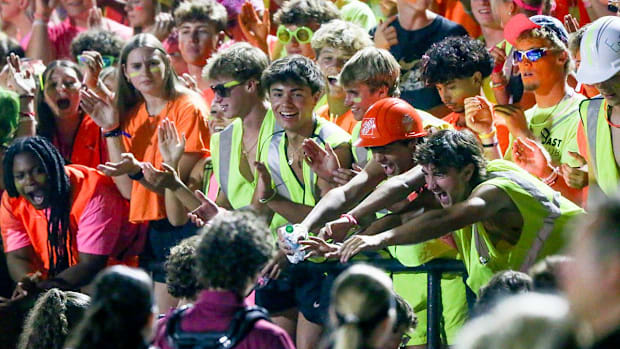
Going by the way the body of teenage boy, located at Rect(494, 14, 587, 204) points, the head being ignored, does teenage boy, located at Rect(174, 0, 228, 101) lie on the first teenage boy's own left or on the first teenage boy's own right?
on the first teenage boy's own right

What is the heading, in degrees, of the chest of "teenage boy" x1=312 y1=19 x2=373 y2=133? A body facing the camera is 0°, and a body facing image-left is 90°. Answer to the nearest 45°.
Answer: approximately 45°

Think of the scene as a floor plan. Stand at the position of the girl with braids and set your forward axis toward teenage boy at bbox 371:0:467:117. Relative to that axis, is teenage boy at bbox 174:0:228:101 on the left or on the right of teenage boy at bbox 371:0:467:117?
left

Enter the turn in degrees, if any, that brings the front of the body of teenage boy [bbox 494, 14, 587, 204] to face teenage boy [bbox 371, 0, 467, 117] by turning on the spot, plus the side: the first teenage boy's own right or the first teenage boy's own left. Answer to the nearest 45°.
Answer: approximately 90° to the first teenage boy's own right

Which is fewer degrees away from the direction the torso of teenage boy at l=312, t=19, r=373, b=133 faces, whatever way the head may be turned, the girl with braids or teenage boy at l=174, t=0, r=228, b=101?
the girl with braids

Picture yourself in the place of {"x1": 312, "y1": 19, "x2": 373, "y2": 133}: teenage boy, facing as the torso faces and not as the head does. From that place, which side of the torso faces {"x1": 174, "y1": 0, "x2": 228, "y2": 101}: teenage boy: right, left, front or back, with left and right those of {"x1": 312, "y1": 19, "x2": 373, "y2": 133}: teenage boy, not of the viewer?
right

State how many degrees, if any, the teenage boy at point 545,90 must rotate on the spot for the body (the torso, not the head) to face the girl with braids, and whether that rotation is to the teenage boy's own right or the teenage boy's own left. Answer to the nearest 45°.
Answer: approximately 45° to the teenage boy's own right

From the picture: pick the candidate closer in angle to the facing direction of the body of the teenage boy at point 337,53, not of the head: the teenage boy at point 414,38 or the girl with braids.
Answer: the girl with braids
